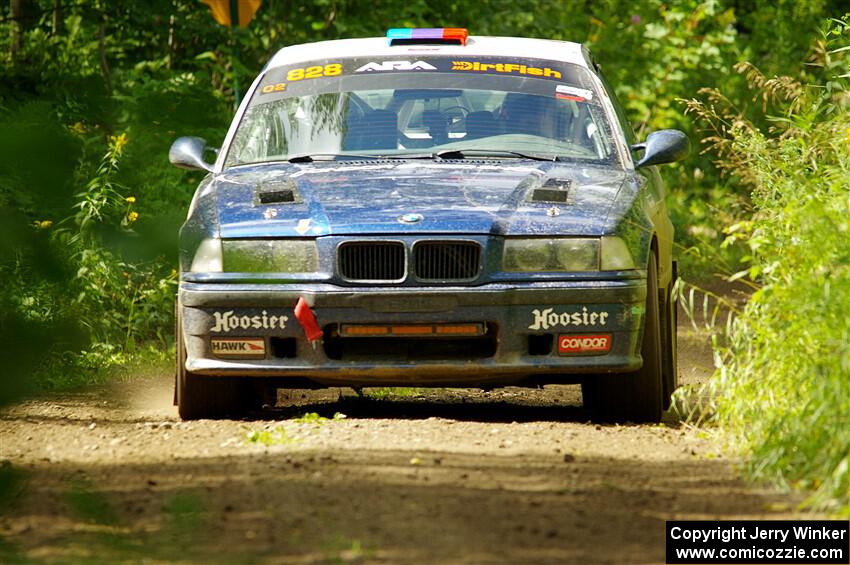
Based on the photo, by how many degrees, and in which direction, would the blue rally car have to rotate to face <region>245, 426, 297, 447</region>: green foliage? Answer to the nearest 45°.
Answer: approximately 45° to its right

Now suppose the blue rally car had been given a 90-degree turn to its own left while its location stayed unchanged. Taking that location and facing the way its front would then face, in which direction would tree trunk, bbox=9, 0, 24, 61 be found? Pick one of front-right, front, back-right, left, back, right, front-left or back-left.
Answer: back

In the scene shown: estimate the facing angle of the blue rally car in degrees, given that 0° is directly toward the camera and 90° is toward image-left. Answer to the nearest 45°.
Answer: approximately 0°
